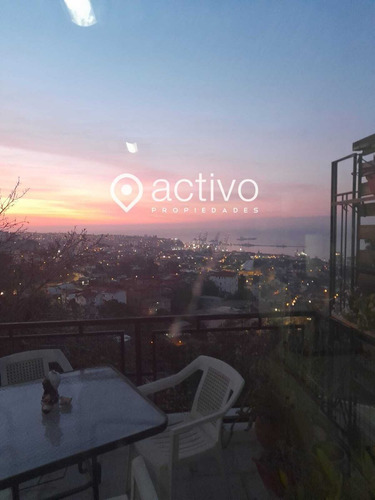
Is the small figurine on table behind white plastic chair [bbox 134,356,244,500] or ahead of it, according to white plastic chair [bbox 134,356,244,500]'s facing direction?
ahead

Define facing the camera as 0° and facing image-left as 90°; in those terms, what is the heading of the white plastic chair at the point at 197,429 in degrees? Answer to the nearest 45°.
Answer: approximately 45°

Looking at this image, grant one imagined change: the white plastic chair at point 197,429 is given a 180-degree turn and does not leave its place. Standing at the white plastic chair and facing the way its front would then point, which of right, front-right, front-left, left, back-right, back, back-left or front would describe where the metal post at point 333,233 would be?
front

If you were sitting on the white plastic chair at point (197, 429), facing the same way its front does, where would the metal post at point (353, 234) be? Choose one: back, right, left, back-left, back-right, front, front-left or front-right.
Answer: back

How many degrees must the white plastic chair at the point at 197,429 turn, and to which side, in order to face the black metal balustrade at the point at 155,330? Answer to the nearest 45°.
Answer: approximately 135° to its right

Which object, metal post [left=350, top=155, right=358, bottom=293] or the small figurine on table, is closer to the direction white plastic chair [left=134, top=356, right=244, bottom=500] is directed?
the small figurine on table
